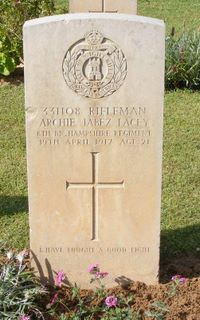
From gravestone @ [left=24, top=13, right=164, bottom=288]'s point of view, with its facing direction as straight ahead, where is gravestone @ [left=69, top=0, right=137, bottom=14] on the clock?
gravestone @ [left=69, top=0, right=137, bottom=14] is roughly at 6 o'clock from gravestone @ [left=24, top=13, right=164, bottom=288].

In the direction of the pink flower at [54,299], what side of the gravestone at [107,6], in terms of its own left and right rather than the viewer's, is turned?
front

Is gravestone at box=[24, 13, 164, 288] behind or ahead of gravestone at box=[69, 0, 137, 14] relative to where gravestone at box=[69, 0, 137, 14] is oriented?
ahead

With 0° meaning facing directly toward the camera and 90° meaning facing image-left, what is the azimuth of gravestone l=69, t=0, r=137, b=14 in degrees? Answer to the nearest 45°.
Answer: approximately 0°

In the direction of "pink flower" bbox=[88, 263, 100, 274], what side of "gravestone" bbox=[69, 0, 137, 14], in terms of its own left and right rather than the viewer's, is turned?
front

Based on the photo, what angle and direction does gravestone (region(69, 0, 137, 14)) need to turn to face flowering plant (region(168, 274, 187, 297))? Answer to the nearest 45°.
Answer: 0° — it already faces it

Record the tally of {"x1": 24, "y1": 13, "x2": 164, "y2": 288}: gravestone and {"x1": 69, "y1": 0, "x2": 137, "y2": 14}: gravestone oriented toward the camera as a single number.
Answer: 2

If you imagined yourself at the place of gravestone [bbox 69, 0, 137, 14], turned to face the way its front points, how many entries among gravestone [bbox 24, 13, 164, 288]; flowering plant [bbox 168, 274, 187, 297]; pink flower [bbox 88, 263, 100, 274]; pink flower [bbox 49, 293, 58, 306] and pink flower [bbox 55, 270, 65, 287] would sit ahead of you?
5

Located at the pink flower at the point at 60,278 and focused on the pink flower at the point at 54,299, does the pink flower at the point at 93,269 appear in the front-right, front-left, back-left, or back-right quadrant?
back-left
